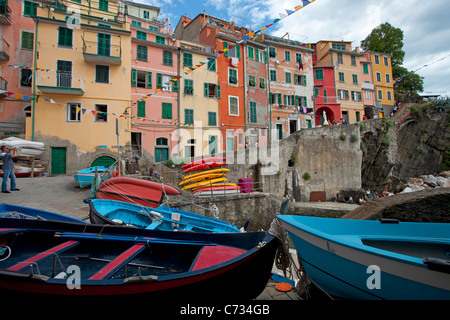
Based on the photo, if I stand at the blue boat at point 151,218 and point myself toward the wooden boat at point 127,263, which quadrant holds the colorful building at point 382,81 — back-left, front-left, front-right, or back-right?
back-left

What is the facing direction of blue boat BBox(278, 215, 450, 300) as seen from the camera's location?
facing to the left of the viewer

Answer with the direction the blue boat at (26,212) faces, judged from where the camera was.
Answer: facing to the right of the viewer

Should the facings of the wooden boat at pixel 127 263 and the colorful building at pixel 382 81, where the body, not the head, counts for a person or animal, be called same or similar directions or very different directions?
very different directions

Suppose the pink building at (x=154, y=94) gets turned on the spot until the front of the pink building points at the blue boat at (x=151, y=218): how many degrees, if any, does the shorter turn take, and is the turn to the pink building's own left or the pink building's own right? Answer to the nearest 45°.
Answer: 0° — it already faces it

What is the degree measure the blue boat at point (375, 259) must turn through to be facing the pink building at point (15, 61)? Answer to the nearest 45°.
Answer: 0° — it already faces it

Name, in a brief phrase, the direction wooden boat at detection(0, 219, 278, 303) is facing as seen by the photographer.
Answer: facing to the right of the viewer

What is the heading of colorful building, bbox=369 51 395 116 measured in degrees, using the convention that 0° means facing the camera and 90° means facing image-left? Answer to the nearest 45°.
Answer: approximately 45°
